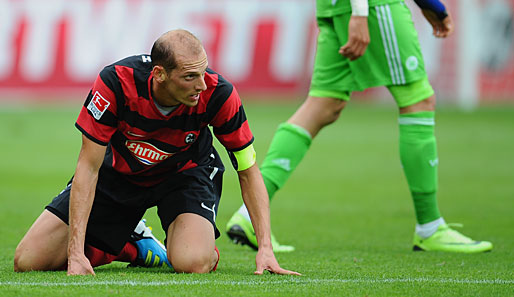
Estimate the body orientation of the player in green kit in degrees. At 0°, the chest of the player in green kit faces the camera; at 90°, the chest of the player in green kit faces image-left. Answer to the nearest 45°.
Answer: approximately 270°
